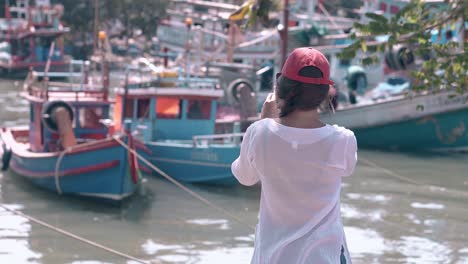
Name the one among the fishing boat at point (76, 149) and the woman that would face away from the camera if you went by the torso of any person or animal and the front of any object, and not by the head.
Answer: the woman

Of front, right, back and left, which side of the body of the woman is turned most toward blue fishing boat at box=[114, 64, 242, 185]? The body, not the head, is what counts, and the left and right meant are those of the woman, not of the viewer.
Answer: front

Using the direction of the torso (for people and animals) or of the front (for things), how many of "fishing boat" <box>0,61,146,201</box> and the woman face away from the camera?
1

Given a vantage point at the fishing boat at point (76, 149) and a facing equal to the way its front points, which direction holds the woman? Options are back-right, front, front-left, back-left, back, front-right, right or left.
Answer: front-right

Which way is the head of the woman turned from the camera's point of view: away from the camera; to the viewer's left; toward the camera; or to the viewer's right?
away from the camera

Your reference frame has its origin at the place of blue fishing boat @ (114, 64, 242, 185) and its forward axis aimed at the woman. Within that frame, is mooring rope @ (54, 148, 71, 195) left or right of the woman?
right

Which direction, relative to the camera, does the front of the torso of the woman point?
away from the camera

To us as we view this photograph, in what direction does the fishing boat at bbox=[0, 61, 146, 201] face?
facing the viewer and to the right of the viewer

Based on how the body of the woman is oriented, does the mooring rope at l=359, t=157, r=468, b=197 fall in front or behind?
in front
